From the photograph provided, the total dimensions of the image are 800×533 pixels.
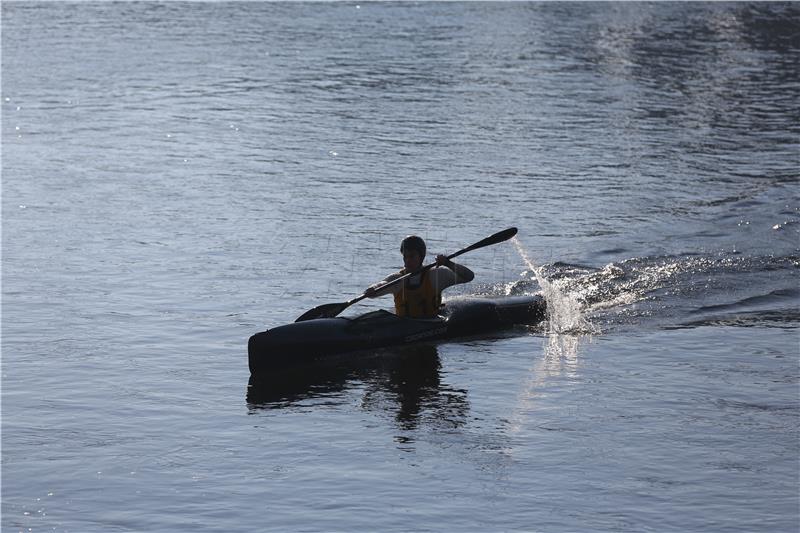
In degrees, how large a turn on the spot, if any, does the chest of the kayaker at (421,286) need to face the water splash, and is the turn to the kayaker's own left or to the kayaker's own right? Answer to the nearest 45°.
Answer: approximately 180°

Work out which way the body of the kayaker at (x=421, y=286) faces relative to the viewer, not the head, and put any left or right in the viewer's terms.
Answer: facing the viewer and to the left of the viewer
